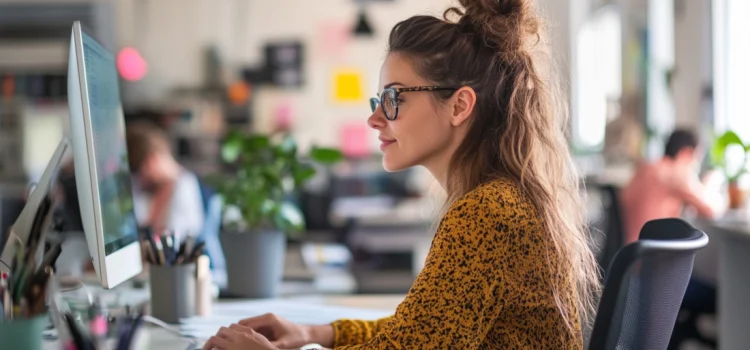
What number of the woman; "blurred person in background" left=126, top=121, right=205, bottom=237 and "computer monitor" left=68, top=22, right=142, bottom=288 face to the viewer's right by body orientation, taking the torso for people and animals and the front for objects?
1

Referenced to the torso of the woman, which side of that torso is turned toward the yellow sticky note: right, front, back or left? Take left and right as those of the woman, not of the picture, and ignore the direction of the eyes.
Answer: right

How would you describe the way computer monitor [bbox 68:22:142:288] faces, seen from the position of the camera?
facing to the right of the viewer

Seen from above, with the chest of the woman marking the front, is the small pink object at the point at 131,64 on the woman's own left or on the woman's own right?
on the woman's own right

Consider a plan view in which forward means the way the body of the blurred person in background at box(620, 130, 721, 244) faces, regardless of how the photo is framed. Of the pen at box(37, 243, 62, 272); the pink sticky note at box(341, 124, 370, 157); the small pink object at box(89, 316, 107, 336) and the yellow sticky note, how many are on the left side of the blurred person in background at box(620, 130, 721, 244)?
2

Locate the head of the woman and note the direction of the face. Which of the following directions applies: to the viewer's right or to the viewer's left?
to the viewer's left

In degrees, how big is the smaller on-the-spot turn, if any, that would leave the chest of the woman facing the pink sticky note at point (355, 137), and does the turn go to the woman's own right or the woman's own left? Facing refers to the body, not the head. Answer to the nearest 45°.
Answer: approximately 90° to the woman's own right

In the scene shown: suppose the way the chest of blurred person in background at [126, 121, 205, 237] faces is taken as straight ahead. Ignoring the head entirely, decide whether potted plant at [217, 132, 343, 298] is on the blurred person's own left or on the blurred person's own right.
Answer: on the blurred person's own left

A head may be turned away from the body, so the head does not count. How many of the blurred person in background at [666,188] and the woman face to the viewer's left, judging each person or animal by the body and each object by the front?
1

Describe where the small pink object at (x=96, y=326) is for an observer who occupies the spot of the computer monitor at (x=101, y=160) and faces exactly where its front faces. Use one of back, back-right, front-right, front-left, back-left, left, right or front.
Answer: right

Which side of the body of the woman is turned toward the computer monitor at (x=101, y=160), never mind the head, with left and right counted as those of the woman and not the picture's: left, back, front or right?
front

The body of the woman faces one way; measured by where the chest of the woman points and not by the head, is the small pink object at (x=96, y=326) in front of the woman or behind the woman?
in front

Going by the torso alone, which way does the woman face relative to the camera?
to the viewer's left
